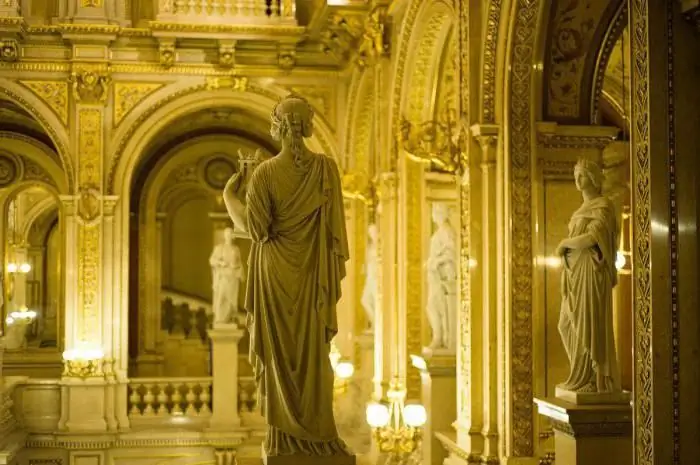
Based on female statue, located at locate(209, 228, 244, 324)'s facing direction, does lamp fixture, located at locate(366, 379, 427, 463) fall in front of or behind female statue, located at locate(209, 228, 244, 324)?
in front

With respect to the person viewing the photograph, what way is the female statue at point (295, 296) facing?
facing away from the viewer

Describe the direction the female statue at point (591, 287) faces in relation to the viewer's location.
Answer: facing the viewer and to the left of the viewer

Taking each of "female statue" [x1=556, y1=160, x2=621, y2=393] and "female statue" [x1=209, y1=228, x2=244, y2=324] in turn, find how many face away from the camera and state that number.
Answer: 0

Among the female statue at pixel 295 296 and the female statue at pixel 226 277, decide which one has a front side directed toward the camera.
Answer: the female statue at pixel 226 277

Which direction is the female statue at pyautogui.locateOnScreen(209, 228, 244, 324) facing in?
toward the camera

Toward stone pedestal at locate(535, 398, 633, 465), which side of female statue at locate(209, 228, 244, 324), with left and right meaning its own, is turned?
front

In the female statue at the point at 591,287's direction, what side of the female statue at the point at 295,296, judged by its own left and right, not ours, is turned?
right

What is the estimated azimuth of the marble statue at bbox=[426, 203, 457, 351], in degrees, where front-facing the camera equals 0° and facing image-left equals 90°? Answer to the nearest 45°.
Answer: approximately 45°

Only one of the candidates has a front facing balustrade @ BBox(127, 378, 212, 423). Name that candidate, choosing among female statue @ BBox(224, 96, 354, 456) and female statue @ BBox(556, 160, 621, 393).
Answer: female statue @ BBox(224, 96, 354, 456)

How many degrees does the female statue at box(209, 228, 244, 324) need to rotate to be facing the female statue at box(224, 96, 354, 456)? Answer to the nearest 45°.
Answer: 0° — it already faces it

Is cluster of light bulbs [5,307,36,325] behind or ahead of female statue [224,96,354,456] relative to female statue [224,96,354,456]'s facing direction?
ahead

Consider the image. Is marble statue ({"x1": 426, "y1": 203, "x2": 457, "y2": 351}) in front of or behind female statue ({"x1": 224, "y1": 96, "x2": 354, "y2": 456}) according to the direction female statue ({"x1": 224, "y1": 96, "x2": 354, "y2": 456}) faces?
in front

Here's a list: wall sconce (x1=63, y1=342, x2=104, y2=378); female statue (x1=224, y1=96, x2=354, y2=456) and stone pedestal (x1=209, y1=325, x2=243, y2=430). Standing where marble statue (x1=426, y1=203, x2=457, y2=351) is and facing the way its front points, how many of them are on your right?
2
